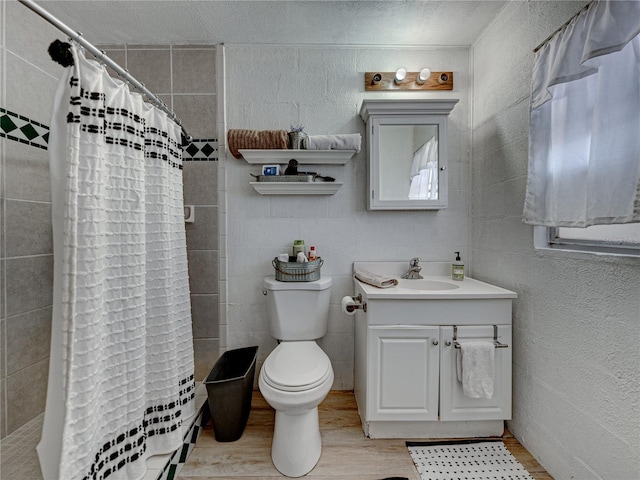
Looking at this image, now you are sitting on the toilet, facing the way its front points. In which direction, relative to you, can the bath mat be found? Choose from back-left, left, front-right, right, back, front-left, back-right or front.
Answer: left

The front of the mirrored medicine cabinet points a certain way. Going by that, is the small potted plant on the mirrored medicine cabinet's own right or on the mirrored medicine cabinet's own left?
on the mirrored medicine cabinet's own right

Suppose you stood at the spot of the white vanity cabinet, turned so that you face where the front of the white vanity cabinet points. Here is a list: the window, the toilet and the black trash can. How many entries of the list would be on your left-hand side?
1

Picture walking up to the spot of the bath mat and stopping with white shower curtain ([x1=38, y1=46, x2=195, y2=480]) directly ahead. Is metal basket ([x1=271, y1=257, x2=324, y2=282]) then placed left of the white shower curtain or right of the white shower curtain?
right

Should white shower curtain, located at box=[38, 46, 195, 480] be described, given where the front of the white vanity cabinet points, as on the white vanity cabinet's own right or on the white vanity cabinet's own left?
on the white vanity cabinet's own right

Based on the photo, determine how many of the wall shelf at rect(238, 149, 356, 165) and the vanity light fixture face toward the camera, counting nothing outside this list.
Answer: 2
